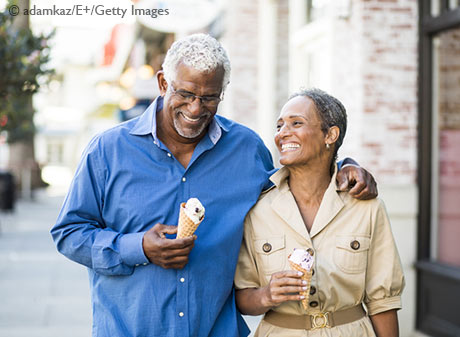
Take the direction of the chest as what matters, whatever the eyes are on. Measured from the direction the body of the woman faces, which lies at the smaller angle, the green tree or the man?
the man

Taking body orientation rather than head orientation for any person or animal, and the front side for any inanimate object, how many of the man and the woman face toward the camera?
2

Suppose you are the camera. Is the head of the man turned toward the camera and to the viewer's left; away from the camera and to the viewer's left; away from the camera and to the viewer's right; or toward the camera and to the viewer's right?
toward the camera and to the viewer's right

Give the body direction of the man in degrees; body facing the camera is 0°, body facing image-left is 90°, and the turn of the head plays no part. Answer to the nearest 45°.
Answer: approximately 0°

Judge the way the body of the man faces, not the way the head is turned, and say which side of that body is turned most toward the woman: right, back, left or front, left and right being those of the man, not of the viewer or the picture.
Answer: left

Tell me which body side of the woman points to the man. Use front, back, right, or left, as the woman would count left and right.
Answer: right

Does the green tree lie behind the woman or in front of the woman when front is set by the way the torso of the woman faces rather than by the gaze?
behind

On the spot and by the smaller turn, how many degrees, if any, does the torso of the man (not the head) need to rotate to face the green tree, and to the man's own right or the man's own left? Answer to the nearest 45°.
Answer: approximately 135° to the man's own right
